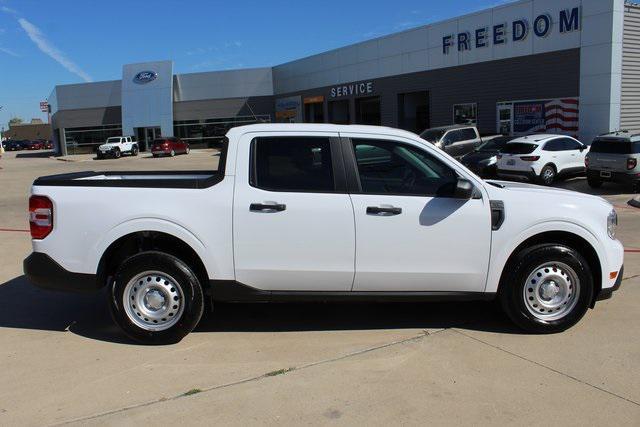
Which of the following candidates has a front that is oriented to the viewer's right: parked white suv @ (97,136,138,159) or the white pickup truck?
the white pickup truck

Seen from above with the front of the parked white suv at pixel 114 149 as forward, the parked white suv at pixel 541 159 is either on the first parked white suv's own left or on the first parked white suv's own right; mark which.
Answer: on the first parked white suv's own left

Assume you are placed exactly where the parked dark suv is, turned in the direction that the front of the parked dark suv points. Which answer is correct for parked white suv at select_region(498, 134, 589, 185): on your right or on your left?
on your left

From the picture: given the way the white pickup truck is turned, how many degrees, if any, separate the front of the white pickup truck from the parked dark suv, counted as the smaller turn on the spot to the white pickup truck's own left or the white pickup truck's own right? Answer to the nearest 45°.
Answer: approximately 45° to the white pickup truck's own left

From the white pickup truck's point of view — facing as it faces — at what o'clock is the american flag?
The american flag is roughly at 10 o'clock from the white pickup truck.

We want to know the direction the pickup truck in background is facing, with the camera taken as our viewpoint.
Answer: facing the viewer and to the left of the viewer

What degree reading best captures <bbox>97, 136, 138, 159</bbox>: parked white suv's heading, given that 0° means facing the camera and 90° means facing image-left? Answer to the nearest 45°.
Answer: approximately 45°

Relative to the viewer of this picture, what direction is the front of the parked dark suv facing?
facing away from the viewer and to the right of the viewer

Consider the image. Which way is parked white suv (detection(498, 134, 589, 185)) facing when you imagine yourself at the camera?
facing away from the viewer and to the right of the viewer

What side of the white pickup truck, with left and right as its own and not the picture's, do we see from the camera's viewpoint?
right

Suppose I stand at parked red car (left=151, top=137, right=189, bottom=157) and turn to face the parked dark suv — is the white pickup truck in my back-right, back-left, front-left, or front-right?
front-right

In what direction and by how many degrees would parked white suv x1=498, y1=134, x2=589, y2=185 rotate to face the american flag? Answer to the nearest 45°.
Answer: approximately 45° to its left

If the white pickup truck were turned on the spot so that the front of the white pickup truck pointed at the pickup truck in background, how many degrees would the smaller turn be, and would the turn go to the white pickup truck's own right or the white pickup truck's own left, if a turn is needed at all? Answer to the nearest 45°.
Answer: approximately 90° to the white pickup truck's own left

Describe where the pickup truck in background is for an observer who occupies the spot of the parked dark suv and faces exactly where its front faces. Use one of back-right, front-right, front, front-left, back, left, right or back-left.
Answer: left

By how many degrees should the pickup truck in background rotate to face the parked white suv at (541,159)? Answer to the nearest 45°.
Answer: approximately 90° to its left

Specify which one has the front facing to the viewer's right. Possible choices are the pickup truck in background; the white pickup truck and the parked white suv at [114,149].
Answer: the white pickup truck

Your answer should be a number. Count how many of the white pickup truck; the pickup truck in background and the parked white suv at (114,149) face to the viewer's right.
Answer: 1

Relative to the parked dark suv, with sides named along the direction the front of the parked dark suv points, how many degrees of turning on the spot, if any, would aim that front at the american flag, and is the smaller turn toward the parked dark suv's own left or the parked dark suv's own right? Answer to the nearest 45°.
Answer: approximately 45° to the parked dark suv's own left
